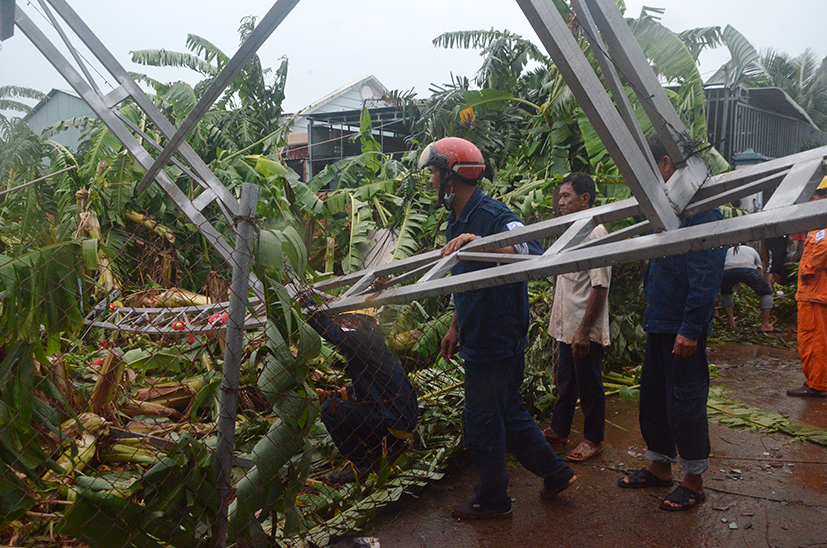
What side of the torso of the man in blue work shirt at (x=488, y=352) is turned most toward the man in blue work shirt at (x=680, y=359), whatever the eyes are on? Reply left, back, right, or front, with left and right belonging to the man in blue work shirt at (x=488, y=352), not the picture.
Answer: back

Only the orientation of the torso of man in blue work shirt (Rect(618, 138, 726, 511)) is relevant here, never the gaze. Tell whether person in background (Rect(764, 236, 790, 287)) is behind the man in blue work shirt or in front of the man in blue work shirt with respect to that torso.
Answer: behind

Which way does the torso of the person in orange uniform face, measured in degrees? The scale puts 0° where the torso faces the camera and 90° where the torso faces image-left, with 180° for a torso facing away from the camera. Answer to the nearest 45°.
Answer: approximately 90°

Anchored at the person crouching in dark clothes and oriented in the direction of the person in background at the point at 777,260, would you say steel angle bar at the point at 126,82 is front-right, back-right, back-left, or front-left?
back-left

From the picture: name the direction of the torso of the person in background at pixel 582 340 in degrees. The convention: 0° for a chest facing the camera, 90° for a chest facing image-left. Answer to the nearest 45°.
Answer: approximately 45°

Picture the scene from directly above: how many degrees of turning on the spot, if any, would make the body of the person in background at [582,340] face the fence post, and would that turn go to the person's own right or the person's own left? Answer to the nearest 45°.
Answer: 0° — they already face it

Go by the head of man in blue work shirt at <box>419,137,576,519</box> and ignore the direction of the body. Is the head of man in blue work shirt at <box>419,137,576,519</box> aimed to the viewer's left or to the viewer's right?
to the viewer's left

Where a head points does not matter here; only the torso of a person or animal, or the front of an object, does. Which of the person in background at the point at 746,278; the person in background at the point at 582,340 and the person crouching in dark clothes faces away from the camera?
the person in background at the point at 746,278

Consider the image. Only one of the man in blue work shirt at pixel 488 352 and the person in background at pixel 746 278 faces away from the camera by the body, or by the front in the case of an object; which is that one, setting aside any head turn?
the person in background

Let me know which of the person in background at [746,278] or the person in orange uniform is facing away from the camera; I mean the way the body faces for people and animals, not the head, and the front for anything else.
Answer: the person in background

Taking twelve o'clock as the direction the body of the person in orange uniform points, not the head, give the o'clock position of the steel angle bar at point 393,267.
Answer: The steel angle bar is roughly at 10 o'clock from the person in orange uniform.

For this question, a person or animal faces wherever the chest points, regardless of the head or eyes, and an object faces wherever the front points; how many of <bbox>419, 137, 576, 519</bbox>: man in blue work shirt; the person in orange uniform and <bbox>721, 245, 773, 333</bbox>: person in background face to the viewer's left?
2

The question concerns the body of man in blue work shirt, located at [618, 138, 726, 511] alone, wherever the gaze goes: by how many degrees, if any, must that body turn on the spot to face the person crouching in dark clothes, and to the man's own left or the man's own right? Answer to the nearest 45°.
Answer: approximately 45° to the man's own right
